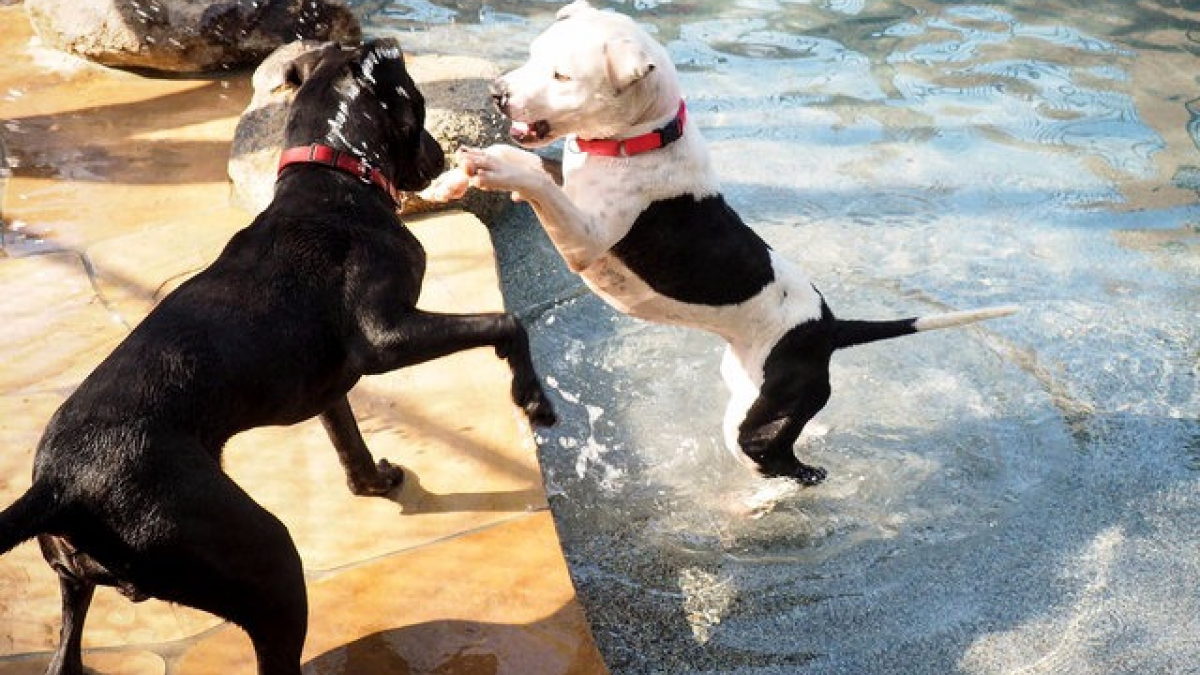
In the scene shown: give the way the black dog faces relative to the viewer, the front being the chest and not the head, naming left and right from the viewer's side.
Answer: facing away from the viewer and to the right of the viewer

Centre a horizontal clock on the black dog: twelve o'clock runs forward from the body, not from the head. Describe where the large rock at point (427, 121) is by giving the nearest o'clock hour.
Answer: The large rock is roughly at 11 o'clock from the black dog.

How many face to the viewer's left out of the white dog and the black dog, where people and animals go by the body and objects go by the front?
1

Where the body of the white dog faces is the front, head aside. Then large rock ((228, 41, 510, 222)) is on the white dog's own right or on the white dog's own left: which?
on the white dog's own right

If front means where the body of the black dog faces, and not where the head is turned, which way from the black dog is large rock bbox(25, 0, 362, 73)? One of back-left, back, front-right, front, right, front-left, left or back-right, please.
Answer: front-left

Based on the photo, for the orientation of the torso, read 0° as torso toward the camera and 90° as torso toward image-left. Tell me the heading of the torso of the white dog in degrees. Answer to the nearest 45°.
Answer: approximately 90°

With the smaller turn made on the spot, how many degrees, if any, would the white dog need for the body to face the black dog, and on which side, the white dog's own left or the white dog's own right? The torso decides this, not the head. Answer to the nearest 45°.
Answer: approximately 45° to the white dog's own left

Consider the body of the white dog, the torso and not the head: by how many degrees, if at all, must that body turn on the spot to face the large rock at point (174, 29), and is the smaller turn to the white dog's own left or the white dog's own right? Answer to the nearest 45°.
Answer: approximately 45° to the white dog's own right
